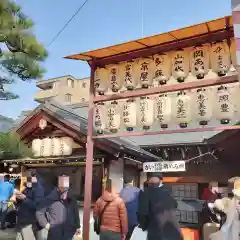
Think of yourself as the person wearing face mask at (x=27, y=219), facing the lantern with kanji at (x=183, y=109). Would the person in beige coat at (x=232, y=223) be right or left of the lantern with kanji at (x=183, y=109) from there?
right

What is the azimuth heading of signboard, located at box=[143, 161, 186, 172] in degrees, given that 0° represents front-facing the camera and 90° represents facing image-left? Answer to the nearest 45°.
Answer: approximately 0°

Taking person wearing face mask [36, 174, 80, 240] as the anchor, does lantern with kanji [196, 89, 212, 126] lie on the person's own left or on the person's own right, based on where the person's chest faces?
on the person's own left

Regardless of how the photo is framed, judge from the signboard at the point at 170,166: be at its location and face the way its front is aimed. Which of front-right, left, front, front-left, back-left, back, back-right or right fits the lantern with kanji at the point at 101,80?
front-right

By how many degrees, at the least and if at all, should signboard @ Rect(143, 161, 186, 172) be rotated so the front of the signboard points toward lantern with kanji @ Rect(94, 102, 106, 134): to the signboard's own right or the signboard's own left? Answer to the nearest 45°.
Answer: approximately 45° to the signboard's own right

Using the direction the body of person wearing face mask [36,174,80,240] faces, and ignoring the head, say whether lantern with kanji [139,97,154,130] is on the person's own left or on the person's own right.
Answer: on the person's own left

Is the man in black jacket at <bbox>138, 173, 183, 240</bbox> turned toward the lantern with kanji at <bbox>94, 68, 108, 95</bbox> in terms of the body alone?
no

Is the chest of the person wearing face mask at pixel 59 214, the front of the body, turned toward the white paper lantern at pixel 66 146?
no
